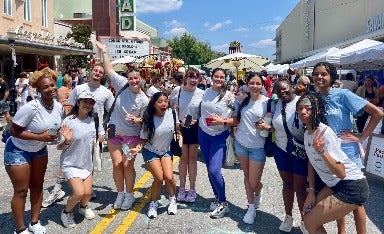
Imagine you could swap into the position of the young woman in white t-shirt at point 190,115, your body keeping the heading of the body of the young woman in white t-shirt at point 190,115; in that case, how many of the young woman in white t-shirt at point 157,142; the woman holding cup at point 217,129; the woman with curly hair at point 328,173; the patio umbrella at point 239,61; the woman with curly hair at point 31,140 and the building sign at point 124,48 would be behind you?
2

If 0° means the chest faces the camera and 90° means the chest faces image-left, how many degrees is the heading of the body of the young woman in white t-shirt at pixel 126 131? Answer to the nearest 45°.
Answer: approximately 0°

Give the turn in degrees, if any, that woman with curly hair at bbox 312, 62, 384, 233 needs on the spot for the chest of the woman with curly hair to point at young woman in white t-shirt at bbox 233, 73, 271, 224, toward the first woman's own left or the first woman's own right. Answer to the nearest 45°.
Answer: approximately 90° to the first woman's own right

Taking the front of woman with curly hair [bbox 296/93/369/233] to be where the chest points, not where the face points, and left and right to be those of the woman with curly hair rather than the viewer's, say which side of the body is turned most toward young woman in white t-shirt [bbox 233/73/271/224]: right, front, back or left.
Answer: right

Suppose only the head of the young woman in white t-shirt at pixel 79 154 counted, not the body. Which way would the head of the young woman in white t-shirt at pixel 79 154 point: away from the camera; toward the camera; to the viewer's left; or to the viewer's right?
toward the camera

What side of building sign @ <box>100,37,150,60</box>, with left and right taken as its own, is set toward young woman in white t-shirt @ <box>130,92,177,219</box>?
front

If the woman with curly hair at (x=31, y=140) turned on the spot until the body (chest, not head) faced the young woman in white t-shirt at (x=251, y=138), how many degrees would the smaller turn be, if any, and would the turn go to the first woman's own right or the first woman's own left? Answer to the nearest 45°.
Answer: approximately 45° to the first woman's own left

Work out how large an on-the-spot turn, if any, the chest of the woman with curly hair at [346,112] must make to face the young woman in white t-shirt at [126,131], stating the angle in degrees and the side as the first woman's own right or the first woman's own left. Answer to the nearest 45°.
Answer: approximately 45° to the first woman's own right

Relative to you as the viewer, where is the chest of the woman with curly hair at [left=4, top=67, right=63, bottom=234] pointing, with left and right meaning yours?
facing the viewer and to the right of the viewer

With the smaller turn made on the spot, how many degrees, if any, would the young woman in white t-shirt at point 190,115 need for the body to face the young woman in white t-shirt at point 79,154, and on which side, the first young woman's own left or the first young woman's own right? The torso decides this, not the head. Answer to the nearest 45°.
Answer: approximately 45° to the first young woman's own right

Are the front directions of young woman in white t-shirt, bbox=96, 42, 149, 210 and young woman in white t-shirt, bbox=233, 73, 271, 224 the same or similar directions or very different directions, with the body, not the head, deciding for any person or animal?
same or similar directions

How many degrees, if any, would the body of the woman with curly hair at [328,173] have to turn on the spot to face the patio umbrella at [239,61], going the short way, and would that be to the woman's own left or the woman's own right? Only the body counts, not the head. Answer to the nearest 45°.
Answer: approximately 135° to the woman's own right

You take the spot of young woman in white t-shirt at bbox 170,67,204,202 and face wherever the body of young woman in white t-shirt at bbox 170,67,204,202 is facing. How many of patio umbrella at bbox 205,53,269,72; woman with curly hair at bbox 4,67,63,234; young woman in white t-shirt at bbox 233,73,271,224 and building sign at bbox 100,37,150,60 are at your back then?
2

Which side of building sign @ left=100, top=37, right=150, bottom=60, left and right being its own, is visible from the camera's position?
front

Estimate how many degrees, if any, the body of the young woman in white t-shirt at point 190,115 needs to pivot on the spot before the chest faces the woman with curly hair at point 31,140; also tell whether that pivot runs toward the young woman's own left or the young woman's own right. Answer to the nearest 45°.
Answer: approximately 45° to the young woman's own right

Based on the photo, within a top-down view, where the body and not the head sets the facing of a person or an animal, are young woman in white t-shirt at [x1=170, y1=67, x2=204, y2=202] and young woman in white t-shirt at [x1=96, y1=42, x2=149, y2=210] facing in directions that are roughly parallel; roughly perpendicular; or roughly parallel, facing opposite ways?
roughly parallel

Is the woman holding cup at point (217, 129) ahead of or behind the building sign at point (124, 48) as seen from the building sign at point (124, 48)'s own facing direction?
ahead

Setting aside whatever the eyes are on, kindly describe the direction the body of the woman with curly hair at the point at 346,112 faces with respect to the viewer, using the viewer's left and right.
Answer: facing the viewer and to the left of the viewer

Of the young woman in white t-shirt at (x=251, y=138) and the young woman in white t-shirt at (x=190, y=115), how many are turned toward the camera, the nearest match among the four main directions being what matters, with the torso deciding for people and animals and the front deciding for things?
2
